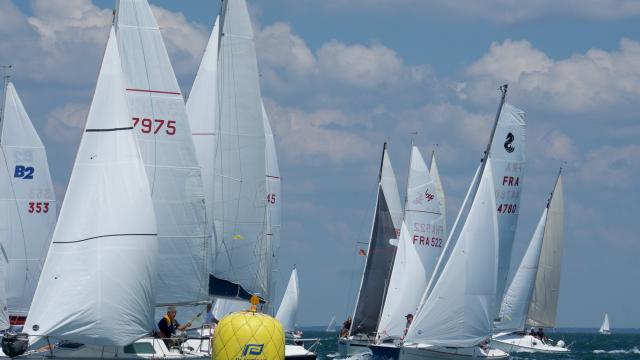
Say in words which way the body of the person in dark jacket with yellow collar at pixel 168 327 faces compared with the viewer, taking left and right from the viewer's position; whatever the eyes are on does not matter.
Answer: facing to the right of the viewer

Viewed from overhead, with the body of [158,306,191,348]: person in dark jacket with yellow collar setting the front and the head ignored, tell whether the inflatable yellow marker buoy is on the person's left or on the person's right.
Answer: on the person's right
